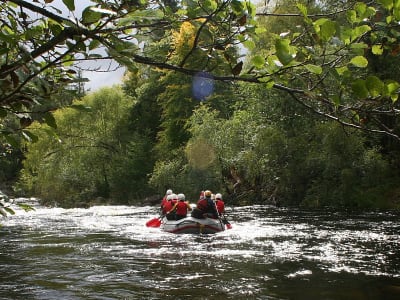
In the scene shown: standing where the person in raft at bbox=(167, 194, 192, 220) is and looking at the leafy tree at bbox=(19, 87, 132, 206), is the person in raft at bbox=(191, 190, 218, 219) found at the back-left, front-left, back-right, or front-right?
back-right

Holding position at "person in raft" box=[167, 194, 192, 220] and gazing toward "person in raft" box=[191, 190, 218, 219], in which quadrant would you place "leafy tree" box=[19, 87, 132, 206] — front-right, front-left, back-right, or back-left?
back-left

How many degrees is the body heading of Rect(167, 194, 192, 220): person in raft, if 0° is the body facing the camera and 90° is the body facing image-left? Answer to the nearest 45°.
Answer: approximately 180°

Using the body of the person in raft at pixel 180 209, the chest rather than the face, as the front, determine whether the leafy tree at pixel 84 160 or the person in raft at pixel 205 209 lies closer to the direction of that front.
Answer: the leafy tree

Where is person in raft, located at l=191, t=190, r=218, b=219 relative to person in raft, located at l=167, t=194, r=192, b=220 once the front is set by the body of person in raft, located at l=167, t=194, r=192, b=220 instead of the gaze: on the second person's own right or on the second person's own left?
on the second person's own right

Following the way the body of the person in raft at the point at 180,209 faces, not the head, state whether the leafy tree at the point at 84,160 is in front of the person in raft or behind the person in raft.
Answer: in front
